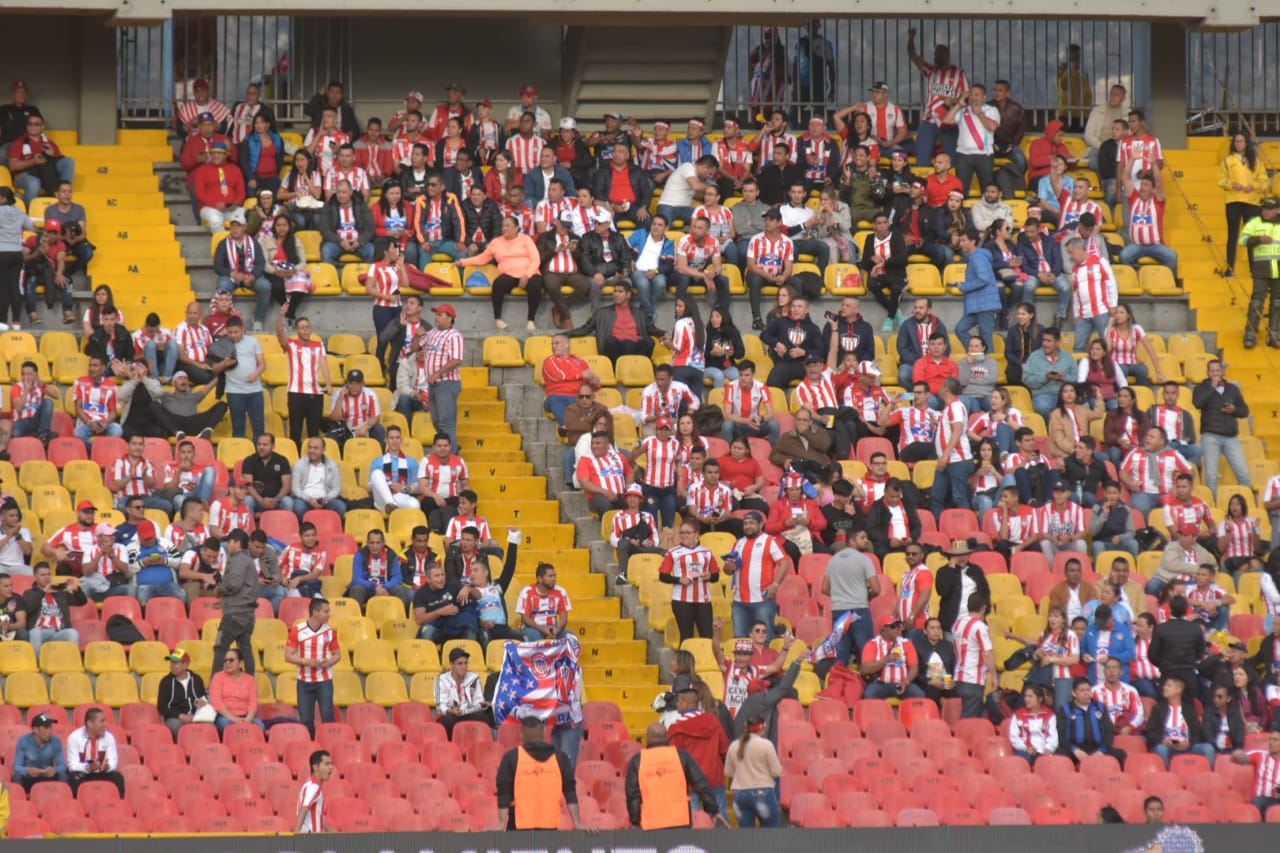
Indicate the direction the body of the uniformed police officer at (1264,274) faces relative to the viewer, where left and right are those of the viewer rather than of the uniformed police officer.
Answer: facing the viewer

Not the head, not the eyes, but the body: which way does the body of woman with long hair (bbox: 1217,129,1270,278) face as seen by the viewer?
toward the camera

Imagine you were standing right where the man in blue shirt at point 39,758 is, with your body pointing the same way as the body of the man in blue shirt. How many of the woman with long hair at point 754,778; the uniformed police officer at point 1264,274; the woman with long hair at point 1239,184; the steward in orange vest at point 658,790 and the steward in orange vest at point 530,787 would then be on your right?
0

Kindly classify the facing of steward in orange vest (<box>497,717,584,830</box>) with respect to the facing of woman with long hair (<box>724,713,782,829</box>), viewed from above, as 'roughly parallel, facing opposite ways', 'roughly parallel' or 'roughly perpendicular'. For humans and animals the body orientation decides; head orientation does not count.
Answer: roughly parallel

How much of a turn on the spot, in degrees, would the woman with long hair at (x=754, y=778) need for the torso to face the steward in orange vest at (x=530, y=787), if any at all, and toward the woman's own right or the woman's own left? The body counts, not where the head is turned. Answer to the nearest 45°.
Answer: approximately 135° to the woman's own left

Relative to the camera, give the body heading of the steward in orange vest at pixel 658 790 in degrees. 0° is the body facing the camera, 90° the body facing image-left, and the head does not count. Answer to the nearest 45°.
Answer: approximately 180°

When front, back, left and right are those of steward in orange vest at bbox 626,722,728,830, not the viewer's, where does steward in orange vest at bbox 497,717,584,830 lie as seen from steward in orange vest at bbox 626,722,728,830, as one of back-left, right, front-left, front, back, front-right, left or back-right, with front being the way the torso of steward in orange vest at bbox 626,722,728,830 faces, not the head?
left

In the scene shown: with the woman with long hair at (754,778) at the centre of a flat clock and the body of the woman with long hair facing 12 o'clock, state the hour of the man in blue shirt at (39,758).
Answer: The man in blue shirt is roughly at 9 o'clock from the woman with long hair.

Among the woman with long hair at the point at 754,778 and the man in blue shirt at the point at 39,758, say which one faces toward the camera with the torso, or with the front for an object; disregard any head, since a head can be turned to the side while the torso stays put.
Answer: the man in blue shirt

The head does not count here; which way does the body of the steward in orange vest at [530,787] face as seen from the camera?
away from the camera

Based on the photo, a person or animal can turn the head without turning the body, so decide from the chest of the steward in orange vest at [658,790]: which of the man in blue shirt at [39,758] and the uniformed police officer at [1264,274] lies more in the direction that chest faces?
the uniformed police officer

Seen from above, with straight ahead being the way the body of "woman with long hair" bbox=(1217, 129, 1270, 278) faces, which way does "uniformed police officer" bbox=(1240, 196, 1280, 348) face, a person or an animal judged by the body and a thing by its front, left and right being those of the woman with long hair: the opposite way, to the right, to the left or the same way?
the same way

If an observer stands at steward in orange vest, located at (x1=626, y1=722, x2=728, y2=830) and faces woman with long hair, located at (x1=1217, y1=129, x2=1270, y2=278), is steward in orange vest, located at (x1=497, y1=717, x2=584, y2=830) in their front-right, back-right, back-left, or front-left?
back-left

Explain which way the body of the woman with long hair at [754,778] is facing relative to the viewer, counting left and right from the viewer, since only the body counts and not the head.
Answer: facing away from the viewer

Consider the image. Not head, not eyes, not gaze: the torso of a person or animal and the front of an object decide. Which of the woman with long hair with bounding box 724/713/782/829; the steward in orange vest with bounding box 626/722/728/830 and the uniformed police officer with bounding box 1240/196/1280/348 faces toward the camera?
the uniformed police officer
